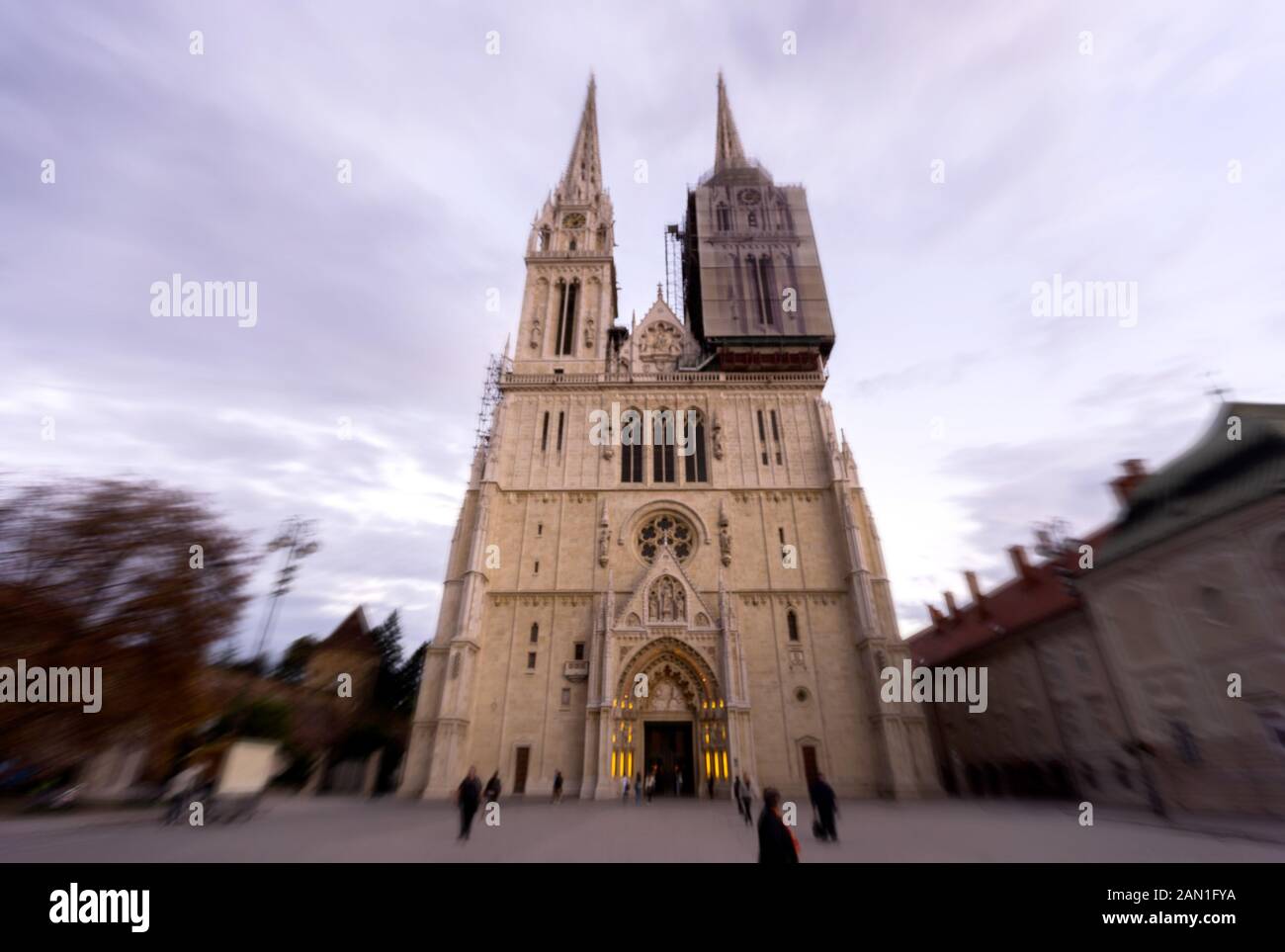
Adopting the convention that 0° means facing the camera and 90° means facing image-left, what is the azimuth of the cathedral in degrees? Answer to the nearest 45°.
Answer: approximately 0°

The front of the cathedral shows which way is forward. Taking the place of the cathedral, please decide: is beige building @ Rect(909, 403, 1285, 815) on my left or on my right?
on my left

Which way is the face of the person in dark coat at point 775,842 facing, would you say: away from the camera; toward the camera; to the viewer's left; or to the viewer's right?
away from the camera

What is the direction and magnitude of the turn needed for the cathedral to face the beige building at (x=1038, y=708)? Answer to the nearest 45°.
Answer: approximately 90° to its left
